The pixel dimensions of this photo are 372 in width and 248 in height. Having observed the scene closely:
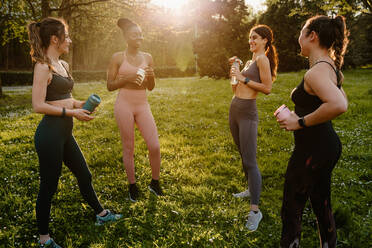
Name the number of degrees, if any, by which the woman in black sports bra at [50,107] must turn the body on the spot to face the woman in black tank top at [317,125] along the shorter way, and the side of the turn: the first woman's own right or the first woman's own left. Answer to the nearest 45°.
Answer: approximately 45° to the first woman's own right

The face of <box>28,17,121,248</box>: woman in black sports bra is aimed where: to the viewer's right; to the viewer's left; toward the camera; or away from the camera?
to the viewer's right

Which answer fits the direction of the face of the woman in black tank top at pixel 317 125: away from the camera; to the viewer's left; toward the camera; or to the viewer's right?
to the viewer's left

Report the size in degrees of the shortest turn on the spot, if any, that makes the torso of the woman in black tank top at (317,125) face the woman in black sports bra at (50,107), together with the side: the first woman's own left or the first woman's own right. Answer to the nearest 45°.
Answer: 0° — they already face them

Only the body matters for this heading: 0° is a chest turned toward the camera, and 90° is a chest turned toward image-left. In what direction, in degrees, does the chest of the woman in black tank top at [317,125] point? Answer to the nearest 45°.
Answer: approximately 90°

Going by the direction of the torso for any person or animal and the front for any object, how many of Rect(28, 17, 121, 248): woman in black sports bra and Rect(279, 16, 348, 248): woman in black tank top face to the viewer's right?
1

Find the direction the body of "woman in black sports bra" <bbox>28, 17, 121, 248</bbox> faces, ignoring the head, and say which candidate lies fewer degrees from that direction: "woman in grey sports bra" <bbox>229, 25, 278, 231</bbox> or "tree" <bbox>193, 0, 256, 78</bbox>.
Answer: the woman in grey sports bra

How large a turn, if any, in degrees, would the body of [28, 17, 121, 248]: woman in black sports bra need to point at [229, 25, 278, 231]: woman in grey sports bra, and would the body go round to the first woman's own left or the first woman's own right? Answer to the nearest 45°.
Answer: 0° — they already face them

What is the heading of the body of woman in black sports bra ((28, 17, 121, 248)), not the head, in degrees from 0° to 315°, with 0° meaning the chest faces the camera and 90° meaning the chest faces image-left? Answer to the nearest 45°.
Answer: approximately 270°
